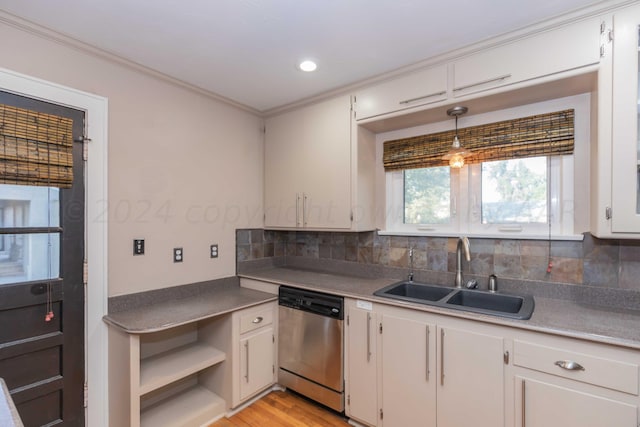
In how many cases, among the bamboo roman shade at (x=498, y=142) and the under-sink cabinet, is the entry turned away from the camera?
0

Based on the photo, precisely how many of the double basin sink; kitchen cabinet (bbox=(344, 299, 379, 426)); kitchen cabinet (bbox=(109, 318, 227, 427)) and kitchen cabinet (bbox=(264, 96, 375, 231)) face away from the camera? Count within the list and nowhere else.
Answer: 0

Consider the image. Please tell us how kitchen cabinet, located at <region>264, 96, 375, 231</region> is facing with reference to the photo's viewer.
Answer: facing the viewer and to the left of the viewer

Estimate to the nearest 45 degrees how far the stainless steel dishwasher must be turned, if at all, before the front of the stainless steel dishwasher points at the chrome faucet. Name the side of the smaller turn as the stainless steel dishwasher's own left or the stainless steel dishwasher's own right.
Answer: approximately 135° to the stainless steel dishwasher's own left

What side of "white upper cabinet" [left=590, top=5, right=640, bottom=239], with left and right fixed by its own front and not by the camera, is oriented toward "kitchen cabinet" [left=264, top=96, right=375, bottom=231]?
right

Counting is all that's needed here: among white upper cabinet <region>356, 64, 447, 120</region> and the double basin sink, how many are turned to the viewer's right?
0

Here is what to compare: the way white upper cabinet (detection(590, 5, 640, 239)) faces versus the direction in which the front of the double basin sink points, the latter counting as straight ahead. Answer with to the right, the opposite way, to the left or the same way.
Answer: the same way

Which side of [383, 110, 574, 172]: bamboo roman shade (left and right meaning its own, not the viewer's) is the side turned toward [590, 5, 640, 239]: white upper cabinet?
left

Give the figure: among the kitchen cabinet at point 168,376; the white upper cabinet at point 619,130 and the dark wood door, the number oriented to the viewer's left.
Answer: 0

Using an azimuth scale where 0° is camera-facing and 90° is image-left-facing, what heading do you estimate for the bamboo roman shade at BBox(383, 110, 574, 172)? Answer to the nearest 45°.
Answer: approximately 45°

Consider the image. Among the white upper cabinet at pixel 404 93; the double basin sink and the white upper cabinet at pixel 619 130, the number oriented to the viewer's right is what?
0

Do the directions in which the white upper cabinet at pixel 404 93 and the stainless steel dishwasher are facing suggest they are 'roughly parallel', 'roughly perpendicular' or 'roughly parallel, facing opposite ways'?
roughly parallel

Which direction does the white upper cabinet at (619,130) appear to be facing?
toward the camera
